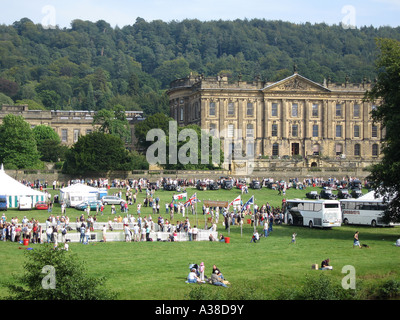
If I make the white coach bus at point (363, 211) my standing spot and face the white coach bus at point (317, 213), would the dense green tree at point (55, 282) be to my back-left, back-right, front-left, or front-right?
front-left

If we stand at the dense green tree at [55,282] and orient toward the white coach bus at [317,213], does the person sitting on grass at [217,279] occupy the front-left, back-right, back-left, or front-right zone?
front-right

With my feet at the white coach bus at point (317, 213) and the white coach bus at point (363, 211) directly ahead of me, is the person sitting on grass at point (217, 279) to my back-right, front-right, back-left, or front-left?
back-right

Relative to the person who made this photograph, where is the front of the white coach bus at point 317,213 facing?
facing away from the viewer and to the left of the viewer

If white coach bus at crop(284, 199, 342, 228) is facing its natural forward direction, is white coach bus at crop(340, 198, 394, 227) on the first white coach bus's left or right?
on its right

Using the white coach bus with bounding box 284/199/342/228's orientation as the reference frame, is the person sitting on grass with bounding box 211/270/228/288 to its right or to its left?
on its left
